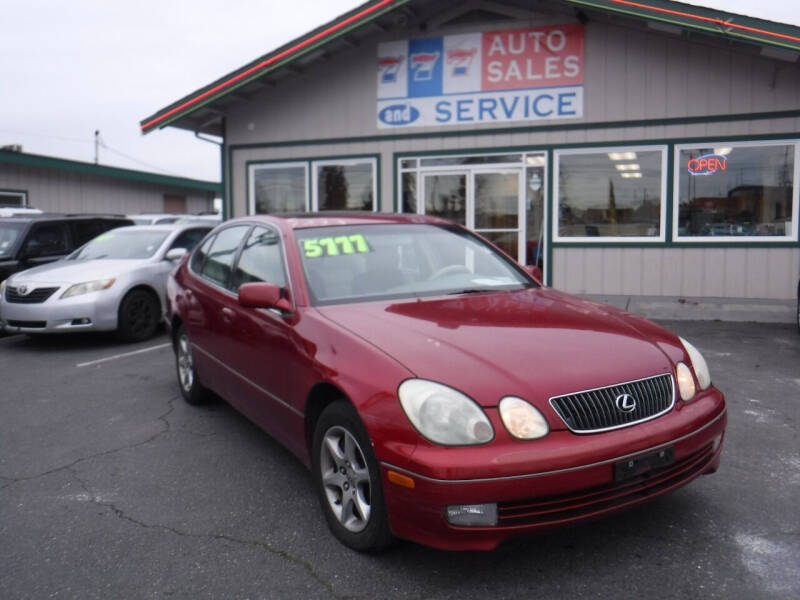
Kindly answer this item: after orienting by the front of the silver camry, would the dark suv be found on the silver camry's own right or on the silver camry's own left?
on the silver camry's own right

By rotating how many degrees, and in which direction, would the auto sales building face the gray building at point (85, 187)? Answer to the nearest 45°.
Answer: approximately 135° to its right

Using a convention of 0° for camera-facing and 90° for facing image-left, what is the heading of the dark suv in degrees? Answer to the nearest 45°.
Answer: approximately 45°

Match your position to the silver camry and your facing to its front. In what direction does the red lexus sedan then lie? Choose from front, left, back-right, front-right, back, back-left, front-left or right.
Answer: front-left

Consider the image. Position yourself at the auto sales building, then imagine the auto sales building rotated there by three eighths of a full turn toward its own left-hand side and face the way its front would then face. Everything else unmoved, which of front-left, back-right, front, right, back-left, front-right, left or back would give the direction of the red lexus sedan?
back-right

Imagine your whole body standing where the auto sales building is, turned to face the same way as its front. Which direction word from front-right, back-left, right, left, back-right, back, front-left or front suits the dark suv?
right

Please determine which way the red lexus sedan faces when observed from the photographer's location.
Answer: facing the viewer and to the right of the viewer

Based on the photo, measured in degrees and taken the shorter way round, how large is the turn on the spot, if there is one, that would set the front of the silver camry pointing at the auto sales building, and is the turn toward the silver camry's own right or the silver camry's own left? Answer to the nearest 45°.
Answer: approximately 135° to the silver camry's own left

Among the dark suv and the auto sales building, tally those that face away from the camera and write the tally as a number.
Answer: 0

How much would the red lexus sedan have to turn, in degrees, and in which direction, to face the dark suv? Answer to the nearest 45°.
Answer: approximately 180°

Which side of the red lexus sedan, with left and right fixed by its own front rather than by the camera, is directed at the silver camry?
back

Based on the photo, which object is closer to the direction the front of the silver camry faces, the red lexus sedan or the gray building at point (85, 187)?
the red lexus sedan

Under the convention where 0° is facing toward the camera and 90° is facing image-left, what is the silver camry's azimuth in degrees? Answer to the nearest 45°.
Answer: approximately 45°
